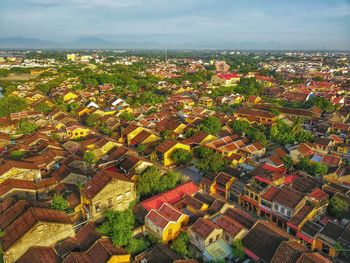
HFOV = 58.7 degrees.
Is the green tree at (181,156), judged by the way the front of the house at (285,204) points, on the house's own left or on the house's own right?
on the house's own right

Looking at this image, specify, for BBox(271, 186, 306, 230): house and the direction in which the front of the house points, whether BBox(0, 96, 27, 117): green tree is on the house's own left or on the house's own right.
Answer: on the house's own right

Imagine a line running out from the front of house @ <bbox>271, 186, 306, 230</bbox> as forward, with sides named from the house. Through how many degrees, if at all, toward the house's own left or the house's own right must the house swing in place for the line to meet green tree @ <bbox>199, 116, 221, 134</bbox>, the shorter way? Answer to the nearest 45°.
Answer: approximately 90° to the house's own right

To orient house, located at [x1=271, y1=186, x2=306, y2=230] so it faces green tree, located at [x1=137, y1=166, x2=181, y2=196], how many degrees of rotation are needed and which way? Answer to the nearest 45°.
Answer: approximately 45° to its right

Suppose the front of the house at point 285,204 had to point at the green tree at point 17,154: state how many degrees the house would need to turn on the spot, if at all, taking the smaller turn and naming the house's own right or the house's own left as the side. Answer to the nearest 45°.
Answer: approximately 45° to the house's own right

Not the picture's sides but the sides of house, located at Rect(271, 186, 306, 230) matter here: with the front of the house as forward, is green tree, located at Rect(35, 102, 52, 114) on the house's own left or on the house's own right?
on the house's own right

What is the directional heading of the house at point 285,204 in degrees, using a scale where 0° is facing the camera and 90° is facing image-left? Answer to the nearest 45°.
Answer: approximately 45°

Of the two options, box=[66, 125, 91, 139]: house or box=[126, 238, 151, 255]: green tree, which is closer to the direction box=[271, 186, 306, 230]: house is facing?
the green tree

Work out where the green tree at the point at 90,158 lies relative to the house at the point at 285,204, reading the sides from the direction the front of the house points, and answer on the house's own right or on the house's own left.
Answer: on the house's own right

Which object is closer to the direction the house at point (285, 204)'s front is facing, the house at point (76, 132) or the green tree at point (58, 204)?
the green tree
